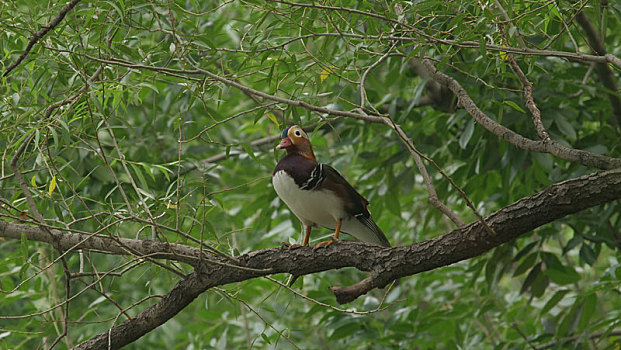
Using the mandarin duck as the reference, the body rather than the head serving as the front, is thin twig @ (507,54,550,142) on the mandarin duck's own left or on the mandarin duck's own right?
on the mandarin duck's own left

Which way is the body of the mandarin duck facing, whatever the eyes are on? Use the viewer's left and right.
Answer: facing the viewer and to the left of the viewer

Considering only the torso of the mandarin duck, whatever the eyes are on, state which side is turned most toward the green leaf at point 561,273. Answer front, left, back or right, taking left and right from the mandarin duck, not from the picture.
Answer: back

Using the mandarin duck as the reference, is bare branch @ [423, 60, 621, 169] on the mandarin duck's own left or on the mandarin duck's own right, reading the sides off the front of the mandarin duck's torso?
on the mandarin duck's own left

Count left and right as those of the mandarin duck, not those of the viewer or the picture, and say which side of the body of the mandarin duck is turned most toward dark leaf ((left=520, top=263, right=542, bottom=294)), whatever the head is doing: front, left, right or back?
back

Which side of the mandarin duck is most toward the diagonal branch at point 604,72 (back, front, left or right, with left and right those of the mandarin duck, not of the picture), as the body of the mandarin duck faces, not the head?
back

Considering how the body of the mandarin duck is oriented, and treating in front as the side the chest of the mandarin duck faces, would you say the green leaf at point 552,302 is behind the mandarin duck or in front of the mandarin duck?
behind
